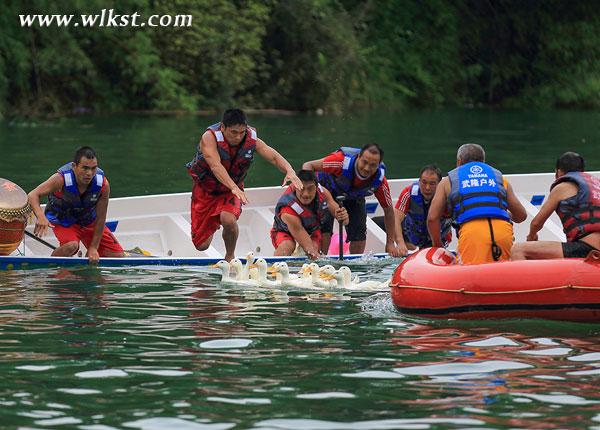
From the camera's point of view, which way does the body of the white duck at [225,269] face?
to the viewer's left

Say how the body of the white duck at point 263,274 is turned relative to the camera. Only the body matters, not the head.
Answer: to the viewer's left

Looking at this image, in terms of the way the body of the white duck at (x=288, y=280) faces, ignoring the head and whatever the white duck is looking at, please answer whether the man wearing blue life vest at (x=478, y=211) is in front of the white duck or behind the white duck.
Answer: behind

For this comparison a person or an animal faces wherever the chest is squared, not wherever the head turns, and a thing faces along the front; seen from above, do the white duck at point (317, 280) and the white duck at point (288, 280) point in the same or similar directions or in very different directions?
same or similar directions

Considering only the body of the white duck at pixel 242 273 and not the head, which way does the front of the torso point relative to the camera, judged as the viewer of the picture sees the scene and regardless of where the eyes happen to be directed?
to the viewer's left

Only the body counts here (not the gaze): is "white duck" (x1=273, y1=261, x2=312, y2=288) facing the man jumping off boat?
no

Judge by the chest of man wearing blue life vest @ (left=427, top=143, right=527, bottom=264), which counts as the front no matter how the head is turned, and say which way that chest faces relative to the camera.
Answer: away from the camera

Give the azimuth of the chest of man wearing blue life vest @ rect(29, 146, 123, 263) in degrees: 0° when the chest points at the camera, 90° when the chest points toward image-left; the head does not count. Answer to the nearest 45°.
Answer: approximately 315°

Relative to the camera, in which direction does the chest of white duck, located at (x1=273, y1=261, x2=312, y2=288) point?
to the viewer's left

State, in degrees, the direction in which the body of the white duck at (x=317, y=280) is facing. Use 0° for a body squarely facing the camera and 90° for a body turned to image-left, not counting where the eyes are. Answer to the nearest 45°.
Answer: approximately 90°

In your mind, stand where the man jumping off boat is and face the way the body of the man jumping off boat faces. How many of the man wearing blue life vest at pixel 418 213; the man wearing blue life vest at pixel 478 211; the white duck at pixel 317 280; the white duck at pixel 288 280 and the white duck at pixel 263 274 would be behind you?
0

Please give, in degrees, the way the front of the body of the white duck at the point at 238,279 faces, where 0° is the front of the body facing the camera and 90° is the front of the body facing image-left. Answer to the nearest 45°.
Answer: approximately 90°

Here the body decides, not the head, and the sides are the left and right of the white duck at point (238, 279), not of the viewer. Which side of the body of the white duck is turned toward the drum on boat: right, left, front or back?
front

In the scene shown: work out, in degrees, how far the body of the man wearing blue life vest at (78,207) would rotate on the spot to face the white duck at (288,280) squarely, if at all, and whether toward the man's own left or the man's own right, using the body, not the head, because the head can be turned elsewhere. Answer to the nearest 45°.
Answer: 0° — they already face it

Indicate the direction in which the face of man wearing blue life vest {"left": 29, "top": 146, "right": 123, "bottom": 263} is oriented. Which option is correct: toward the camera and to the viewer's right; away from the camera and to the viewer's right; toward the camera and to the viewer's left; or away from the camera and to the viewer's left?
toward the camera and to the viewer's right

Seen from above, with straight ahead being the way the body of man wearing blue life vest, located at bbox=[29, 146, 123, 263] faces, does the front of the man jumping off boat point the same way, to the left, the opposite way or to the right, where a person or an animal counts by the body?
the same way

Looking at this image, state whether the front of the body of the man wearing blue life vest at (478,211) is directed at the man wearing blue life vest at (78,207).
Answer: no
